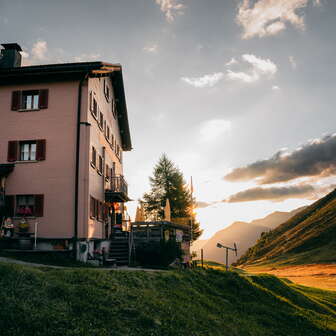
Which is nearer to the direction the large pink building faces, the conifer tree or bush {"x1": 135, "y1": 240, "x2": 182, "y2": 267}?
the bush

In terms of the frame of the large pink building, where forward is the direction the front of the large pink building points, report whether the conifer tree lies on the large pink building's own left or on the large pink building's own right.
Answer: on the large pink building's own left

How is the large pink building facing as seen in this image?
to the viewer's right

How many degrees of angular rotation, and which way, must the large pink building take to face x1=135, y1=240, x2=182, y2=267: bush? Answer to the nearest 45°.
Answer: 0° — it already faces it
